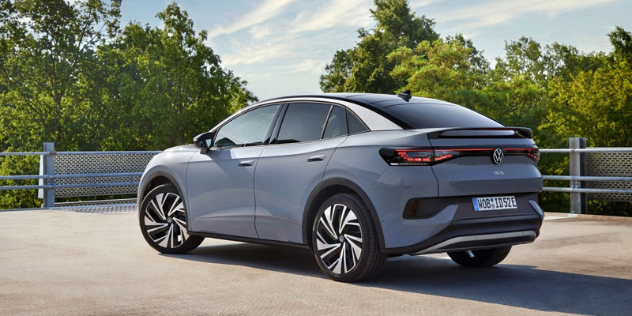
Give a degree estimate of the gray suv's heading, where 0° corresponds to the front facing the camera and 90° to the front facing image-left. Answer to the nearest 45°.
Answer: approximately 135°

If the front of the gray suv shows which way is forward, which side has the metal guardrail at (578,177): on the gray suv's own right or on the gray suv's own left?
on the gray suv's own right
